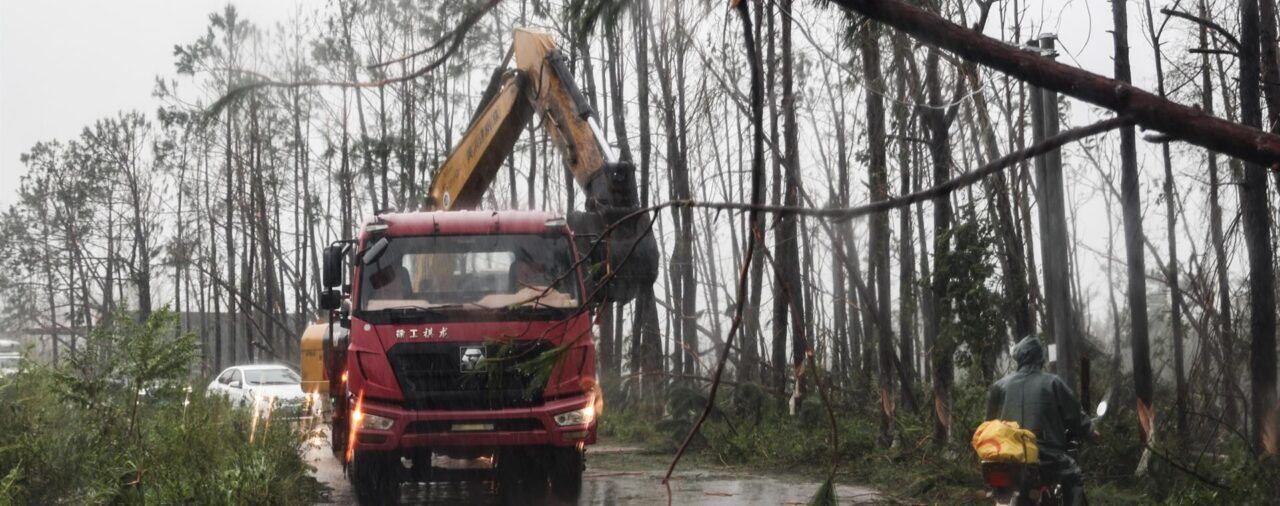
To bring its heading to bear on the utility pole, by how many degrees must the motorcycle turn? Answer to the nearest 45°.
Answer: approximately 45° to its left

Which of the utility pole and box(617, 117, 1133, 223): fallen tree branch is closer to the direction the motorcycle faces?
the utility pole

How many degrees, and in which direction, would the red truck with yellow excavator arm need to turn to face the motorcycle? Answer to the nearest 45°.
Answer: approximately 45° to its left

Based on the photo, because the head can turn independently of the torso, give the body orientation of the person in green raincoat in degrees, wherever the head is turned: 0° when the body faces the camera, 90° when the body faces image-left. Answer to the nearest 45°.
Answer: approximately 180°

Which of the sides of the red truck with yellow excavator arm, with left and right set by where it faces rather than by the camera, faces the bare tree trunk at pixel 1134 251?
left

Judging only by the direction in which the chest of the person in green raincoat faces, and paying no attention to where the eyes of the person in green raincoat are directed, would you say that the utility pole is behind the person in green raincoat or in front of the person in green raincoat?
in front

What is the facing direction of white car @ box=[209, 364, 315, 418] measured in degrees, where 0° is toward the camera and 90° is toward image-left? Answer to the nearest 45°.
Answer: approximately 315°

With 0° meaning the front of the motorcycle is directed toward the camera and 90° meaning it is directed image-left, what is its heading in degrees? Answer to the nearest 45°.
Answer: approximately 225°

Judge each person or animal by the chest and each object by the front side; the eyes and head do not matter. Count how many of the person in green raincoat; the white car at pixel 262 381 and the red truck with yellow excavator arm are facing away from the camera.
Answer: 1
